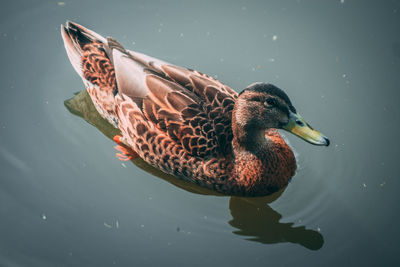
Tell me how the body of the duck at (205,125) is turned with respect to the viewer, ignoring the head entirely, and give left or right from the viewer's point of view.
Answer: facing the viewer and to the right of the viewer
